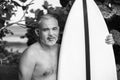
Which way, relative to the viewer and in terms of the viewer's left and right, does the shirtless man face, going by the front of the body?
facing the viewer and to the right of the viewer
